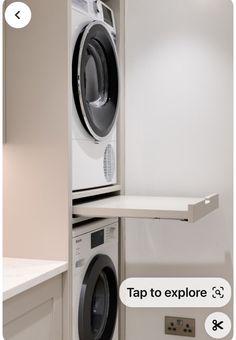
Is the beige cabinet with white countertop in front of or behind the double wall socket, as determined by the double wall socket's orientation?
in front

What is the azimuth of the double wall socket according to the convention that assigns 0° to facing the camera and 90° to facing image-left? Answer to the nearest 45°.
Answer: approximately 0°
